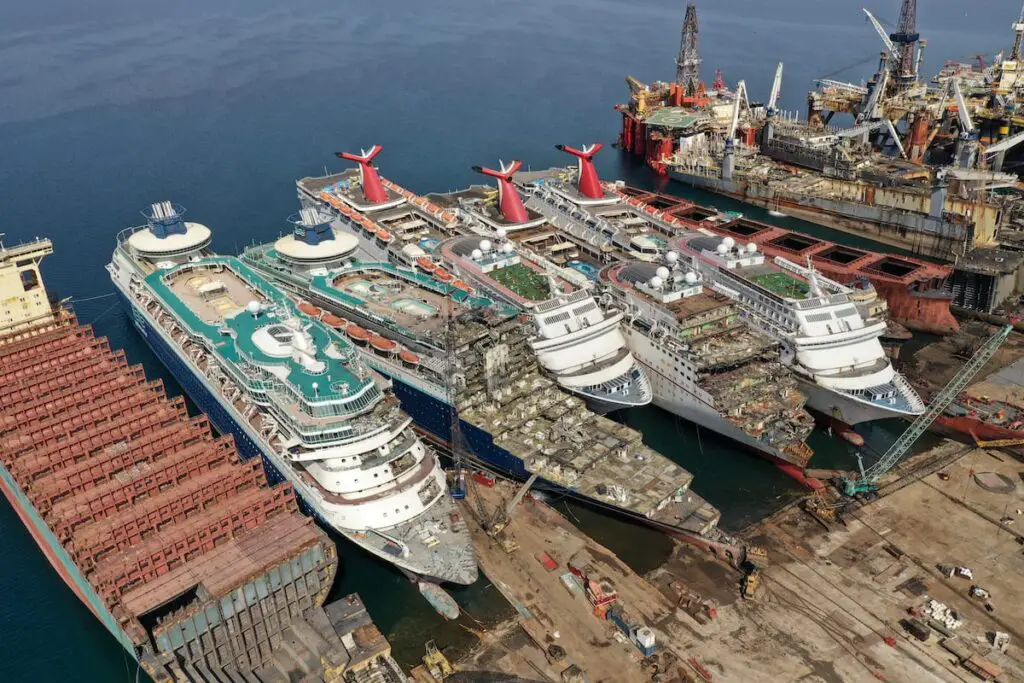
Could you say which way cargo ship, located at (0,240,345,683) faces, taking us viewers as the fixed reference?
facing the viewer and to the right of the viewer

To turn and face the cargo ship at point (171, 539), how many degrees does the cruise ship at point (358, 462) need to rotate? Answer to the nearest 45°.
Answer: approximately 135° to its right

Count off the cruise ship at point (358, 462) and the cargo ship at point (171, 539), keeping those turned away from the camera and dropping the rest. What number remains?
0

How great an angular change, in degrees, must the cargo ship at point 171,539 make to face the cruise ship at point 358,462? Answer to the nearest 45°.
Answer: approximately 45° to its left
